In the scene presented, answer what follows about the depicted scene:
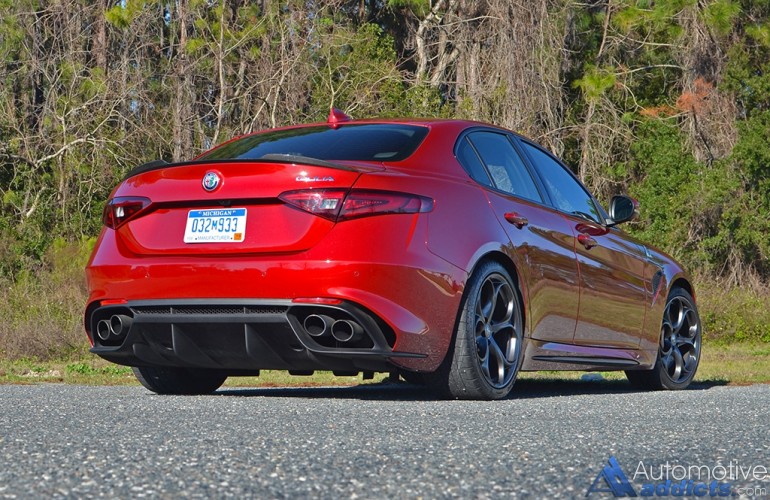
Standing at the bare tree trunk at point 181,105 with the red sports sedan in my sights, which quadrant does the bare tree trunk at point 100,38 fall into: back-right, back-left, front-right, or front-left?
back-right

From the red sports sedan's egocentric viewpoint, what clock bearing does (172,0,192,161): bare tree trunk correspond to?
The bare tree trunk is roughly at 10 o'clock from the red sports sedan.

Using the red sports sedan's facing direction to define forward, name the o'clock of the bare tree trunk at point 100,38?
The bare tree trunk is roughly at 10 o'clock from the red sports sedan.

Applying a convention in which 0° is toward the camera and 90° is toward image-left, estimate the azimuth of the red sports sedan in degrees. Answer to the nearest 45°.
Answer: approximately 225°
